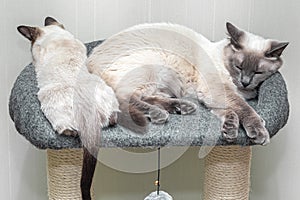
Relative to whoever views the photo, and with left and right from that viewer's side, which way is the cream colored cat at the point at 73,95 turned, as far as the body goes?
facing away from the viewer and to the left of the viewer
